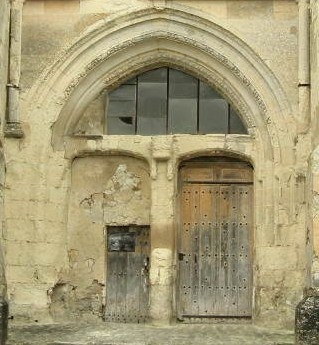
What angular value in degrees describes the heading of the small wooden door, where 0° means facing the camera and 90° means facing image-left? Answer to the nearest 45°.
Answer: approximately 0°

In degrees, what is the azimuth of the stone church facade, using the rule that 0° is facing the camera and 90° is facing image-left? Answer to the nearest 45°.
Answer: approximately 0°
